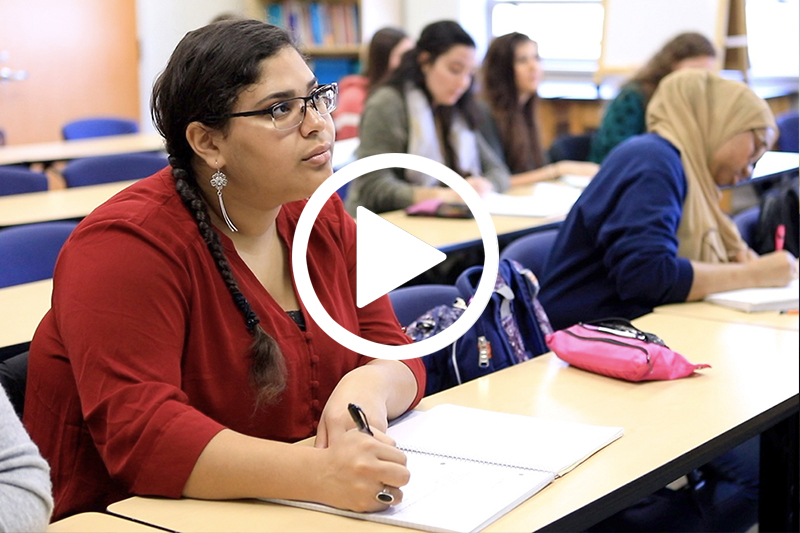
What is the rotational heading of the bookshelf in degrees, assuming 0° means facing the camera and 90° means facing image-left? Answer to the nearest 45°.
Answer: approximately 0°

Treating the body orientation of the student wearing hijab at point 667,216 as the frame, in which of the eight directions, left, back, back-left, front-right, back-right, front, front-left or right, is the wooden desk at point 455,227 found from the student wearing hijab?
back-left

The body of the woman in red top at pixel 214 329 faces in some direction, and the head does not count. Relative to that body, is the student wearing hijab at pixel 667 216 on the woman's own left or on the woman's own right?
on the woman's own left

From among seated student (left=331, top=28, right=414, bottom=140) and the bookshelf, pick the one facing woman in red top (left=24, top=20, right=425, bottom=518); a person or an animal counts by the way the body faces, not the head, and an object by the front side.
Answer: the bookshelf

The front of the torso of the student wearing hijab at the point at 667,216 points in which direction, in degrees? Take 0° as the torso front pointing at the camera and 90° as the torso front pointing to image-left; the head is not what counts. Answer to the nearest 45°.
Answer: approximately 270°

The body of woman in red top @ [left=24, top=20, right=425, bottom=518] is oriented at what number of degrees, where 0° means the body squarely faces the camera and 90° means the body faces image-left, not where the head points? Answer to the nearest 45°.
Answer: approximately 315°

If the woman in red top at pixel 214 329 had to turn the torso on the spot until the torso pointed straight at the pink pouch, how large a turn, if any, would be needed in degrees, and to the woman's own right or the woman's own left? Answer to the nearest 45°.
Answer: approximately 90° to the woman's own left

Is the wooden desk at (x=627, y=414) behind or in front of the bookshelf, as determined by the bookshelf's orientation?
in front

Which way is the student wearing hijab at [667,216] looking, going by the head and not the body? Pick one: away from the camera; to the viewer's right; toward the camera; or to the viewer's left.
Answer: to the viewer's right

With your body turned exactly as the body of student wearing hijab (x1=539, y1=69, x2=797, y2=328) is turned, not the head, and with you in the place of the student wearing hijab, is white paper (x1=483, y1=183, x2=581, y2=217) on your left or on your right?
on your left

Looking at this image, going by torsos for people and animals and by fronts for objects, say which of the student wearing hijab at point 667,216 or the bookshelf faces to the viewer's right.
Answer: the student wearing hijab
